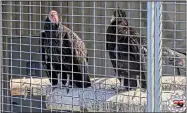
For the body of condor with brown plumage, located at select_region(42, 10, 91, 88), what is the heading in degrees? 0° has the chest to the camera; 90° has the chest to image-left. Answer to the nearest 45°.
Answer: approximately 45°
